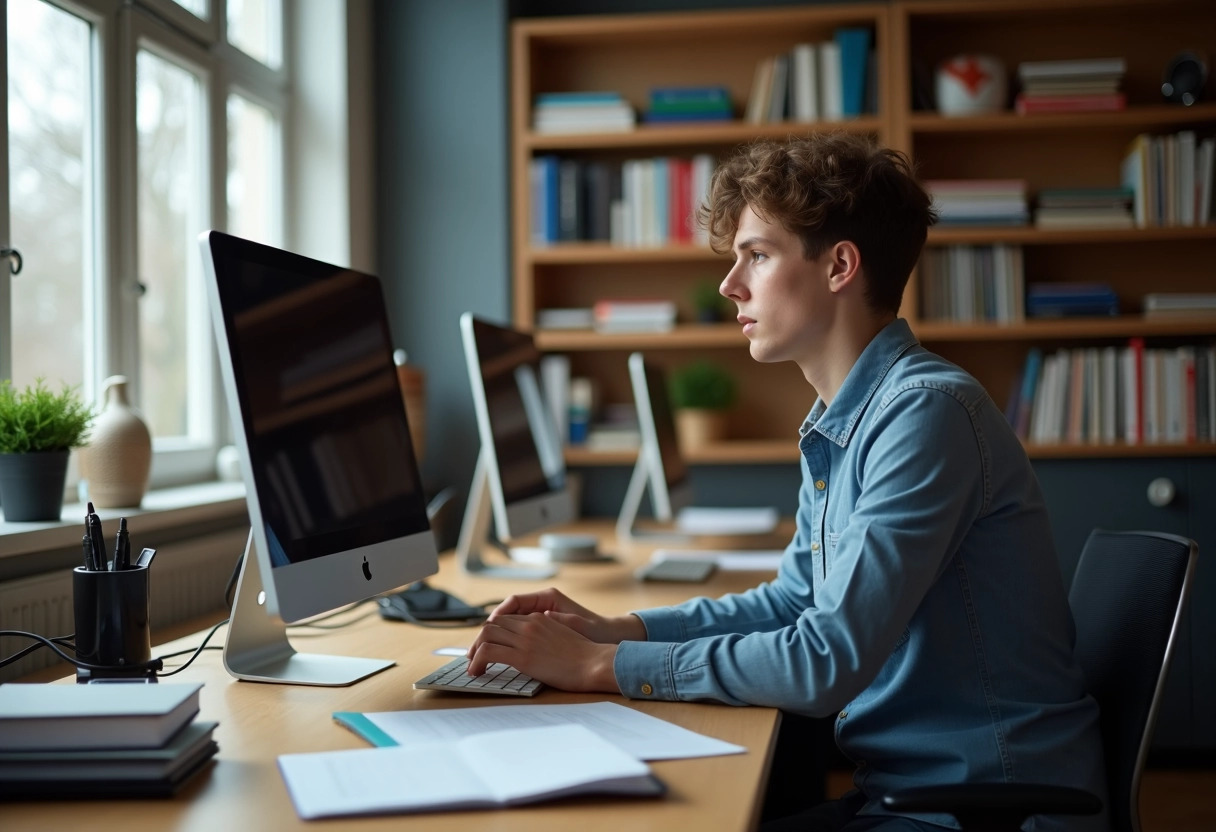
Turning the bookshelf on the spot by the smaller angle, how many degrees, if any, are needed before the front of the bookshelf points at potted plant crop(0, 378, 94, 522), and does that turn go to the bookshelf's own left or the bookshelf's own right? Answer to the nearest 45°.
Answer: approximately 45° to the bookshelf's own right

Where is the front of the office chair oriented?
to the viewer's left

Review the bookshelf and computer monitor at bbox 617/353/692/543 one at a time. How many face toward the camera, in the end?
1

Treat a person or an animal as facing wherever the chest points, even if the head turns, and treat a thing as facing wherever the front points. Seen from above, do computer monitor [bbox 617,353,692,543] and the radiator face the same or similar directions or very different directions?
same or similar directions

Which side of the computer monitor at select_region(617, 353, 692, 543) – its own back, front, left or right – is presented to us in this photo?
right

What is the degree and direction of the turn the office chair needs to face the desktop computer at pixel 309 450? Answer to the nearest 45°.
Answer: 0° — it already faces it

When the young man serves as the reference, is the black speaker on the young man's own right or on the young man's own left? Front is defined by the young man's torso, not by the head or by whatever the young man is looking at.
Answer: on the young man's own right

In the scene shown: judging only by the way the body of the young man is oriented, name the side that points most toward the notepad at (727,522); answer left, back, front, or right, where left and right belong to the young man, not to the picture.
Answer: right

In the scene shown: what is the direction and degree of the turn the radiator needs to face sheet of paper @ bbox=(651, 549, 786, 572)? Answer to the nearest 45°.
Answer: approximately 45° to its left

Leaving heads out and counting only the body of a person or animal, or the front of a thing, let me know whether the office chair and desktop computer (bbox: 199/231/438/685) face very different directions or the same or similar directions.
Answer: very different directions

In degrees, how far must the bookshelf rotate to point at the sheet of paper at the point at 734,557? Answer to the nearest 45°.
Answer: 0° — it already faces it

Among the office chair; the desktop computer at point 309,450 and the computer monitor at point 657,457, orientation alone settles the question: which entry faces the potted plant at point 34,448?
the office chair

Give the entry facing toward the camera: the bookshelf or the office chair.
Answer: the bookshelf

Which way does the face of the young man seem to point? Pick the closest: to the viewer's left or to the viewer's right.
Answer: to the viewer's left

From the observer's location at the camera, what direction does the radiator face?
facing the viewer and to the right of the viewer

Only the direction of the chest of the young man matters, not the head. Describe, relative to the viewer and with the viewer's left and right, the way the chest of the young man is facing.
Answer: facing to the left of the viewer

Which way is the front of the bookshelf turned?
toward the camera
